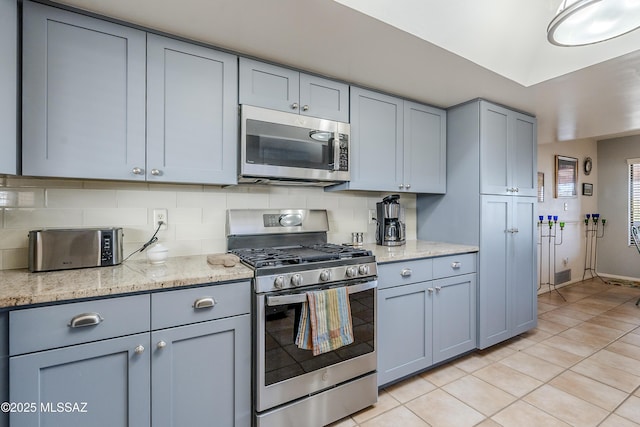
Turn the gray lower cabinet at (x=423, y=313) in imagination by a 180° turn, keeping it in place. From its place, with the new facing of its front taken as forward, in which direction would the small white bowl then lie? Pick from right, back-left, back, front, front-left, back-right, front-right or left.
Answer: left

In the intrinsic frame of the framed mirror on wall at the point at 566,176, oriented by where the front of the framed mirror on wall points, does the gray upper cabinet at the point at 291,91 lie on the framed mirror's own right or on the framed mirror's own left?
on the framed mirror's own right

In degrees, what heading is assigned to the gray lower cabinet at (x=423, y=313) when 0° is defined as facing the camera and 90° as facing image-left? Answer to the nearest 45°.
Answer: approximately 315°

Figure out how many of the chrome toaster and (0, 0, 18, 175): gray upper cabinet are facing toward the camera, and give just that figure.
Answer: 2

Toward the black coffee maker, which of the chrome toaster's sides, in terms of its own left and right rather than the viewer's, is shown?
left

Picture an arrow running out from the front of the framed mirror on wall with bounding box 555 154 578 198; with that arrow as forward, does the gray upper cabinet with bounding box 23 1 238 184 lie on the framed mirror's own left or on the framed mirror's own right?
on the framed mirror's own right

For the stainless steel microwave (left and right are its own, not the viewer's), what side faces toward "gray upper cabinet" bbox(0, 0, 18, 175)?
right

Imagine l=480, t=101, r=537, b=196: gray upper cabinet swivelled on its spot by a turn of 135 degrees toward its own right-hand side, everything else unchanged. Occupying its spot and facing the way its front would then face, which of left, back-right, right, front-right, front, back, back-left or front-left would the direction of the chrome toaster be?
front-left

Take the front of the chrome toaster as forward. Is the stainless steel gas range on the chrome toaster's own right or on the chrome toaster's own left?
on the chrome toaster's own left

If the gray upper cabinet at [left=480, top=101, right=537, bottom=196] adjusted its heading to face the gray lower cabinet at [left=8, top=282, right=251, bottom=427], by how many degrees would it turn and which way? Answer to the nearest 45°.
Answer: approximately 90° to its right
